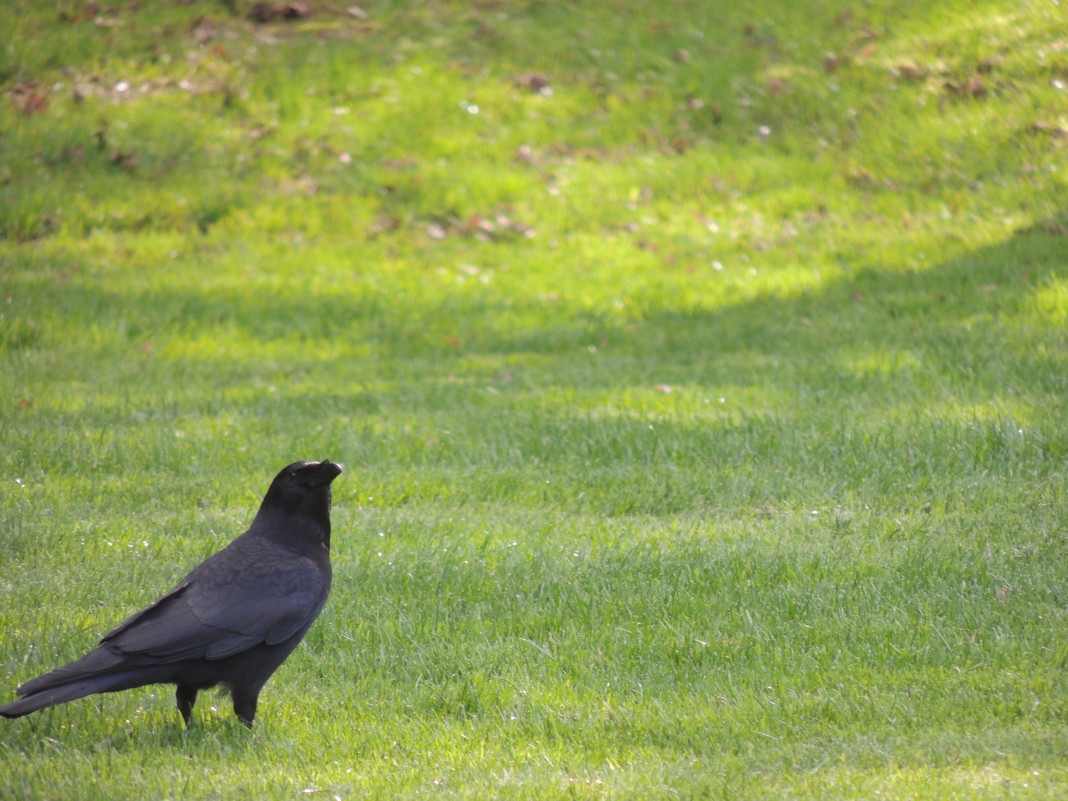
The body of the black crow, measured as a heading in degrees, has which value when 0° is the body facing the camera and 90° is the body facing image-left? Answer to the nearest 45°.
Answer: approximately 270°
